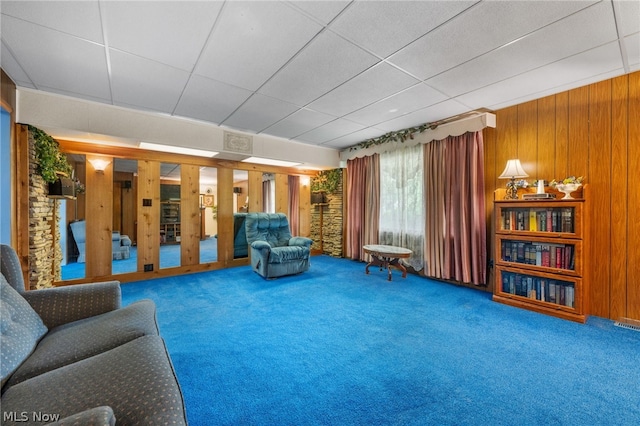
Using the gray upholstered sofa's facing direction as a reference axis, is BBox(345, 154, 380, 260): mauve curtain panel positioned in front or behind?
in front

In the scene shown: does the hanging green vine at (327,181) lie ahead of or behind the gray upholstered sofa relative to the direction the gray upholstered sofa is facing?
ahead

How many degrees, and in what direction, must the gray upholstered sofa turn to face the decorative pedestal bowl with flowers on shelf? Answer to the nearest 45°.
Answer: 0° — it already faces it

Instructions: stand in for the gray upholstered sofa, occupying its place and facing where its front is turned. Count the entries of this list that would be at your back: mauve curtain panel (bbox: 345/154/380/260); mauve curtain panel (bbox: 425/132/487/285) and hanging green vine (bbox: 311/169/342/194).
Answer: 0

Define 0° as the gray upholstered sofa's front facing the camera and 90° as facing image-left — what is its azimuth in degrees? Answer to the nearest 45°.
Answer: approximately 270°

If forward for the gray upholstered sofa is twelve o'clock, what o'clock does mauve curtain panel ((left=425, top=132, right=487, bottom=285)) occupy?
The mauve curtain panel is roughly at 12 o'clock from the gray upholstered sofa.

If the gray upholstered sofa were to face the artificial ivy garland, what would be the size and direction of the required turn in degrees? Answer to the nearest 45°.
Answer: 0° — it already faces it

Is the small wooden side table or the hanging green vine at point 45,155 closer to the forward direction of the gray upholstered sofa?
the small wooden side table

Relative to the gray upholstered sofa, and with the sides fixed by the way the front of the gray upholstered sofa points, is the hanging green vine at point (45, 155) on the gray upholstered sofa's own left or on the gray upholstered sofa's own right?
on the gray upholstered sofa's own left

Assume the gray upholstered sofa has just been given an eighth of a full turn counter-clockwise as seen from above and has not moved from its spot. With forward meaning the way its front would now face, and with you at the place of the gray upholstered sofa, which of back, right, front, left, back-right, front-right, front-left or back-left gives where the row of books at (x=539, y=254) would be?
front-right
